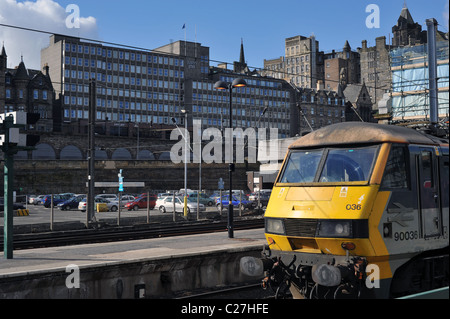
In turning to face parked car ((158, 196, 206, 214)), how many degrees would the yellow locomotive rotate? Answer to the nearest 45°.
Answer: approximately 90° to its right

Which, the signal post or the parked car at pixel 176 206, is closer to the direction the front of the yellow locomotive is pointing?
the signal post

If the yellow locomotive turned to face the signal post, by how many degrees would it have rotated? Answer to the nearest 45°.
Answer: approximately 45° to its right

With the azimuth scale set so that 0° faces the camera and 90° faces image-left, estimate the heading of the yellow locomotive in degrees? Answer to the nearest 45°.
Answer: approximately 45°
